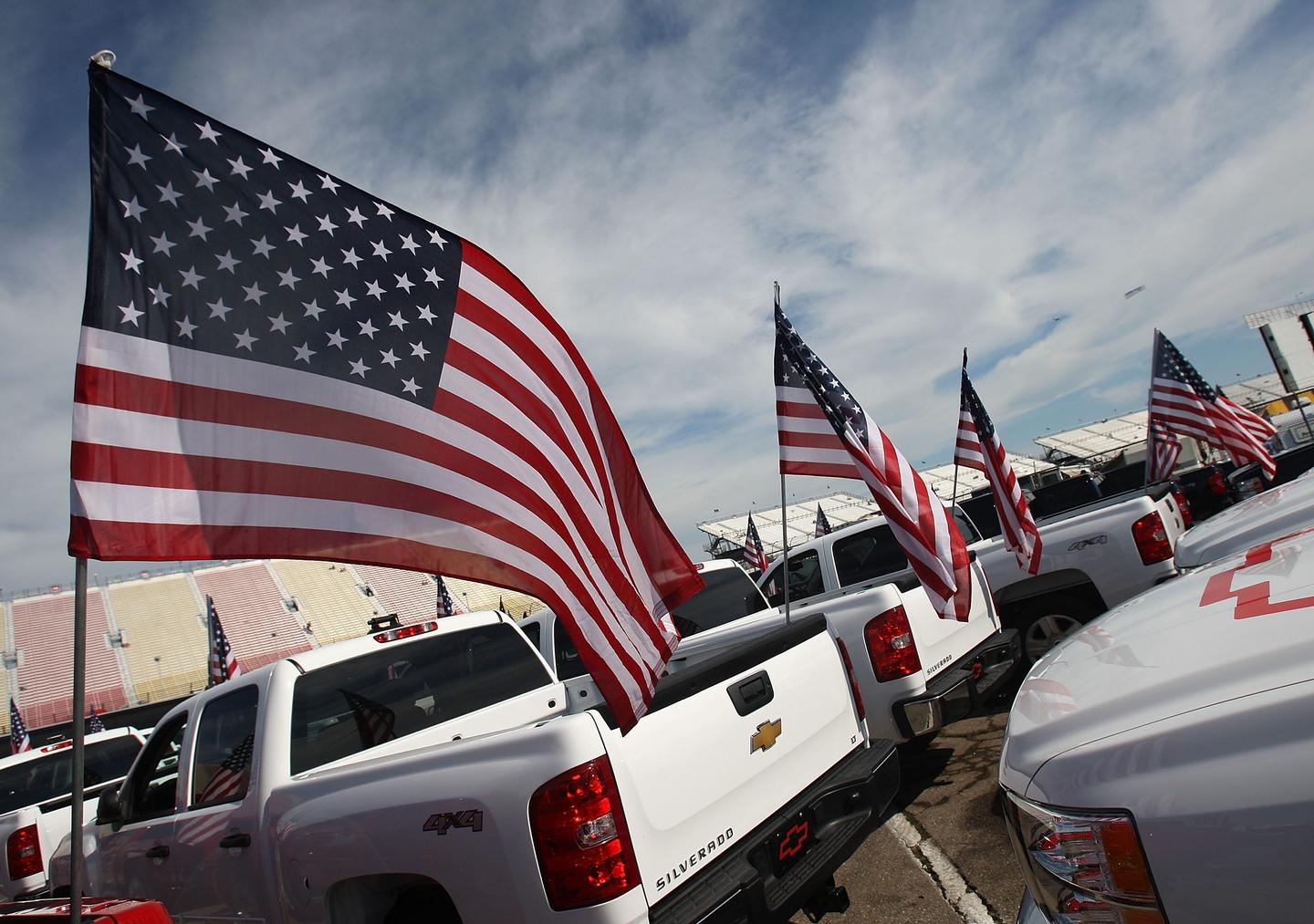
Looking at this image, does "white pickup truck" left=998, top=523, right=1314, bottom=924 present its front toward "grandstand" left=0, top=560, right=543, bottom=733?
no

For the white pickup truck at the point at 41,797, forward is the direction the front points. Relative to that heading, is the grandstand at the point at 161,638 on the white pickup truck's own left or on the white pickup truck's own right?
on the white pickup truck's own right

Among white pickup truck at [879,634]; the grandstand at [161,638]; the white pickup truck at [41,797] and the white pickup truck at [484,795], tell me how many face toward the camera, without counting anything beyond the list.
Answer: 1

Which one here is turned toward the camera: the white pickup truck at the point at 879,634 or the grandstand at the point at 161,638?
the grandstand

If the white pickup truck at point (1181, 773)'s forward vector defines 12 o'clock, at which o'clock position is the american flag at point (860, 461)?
The american flag is roughly at 4 o'clock from the white pickup truck.

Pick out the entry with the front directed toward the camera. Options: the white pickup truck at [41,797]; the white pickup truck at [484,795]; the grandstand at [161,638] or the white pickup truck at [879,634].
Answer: the grandstand

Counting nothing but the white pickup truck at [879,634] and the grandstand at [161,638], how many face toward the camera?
1

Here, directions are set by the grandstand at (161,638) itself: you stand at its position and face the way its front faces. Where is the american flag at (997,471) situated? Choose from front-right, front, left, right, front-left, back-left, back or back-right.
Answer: front

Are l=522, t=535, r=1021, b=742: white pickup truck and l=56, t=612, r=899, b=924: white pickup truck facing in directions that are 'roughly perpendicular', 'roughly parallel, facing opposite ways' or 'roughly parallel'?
roughly parallel

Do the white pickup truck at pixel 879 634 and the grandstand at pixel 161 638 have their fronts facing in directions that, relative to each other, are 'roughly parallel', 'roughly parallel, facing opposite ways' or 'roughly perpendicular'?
roughly parallel, facing opposite ways

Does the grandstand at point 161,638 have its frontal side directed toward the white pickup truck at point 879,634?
yes

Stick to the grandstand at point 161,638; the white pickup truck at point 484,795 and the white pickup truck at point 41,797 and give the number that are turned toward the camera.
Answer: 1

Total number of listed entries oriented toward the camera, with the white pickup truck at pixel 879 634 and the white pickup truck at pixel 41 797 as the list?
0

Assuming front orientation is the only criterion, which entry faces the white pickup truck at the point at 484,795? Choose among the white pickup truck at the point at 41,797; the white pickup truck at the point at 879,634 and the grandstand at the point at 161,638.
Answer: the grandstand

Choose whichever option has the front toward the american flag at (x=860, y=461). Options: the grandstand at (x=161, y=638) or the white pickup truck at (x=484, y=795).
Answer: the grandstand

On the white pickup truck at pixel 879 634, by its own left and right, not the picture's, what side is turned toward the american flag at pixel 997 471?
right

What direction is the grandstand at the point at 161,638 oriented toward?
toward the camera

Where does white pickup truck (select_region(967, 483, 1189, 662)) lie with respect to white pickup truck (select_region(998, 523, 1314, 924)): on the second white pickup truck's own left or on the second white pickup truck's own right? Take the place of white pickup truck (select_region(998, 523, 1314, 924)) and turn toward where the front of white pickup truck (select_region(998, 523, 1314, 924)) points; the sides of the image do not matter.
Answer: on the second white pickup truck's own right

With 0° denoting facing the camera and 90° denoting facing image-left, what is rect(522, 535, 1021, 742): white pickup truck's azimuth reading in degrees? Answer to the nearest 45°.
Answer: approximately 135°
